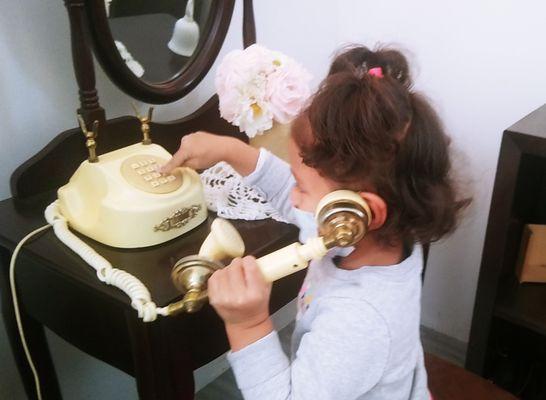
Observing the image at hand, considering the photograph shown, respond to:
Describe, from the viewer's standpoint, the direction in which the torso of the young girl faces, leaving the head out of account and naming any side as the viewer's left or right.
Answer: facing to the left of the viewer
